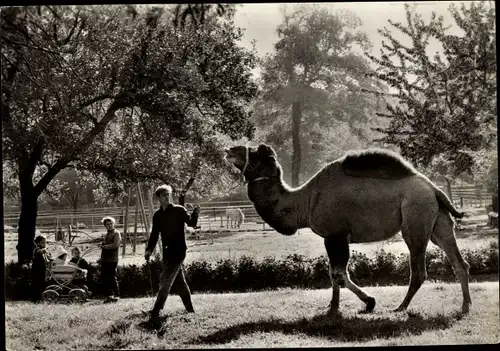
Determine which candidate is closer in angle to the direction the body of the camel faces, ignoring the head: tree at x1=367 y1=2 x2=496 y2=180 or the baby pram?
the baby pram

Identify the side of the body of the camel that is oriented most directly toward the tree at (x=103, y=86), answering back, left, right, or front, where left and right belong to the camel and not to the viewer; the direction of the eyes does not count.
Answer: front

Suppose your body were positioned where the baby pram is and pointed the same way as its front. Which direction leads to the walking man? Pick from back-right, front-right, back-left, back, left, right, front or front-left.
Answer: back-left

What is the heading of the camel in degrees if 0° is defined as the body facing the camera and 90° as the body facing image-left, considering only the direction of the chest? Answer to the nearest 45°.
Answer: approximately 90°

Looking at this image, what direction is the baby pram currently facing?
to the viewer's left

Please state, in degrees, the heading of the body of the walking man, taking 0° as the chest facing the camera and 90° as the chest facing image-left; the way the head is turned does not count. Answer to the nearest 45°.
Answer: approximately 45°

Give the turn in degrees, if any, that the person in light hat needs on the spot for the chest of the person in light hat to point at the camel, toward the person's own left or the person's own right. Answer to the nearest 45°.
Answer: approximately 135° to the person's own left
